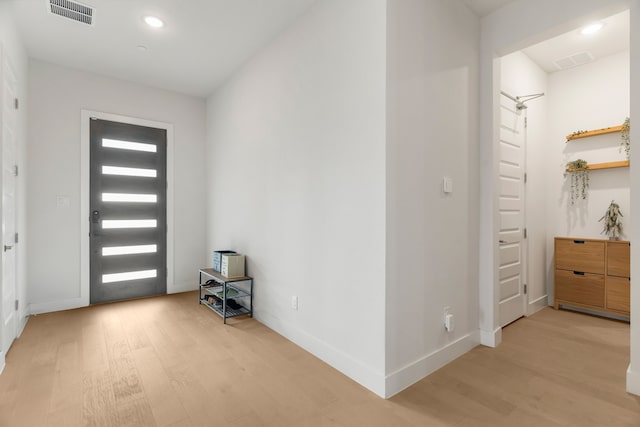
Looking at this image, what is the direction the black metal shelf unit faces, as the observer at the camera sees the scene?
facing the viewer and to the left of the viewer

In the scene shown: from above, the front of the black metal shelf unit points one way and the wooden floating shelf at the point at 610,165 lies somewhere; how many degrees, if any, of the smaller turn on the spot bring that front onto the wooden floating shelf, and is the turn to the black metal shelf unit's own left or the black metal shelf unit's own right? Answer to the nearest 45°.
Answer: approximately 135° to the black metal shelf unit's own left

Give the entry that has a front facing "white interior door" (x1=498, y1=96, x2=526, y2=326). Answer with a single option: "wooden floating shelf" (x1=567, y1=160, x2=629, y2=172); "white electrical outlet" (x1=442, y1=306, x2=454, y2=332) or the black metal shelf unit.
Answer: the wooden floating shelf

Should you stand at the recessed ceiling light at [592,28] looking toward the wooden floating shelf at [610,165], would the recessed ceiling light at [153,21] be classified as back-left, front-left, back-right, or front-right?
back-left

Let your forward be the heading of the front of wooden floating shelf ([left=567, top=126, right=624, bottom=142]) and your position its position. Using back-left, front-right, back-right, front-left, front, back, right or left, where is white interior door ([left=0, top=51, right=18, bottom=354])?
front

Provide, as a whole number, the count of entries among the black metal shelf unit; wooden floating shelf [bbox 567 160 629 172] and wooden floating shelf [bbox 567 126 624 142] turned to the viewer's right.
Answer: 0

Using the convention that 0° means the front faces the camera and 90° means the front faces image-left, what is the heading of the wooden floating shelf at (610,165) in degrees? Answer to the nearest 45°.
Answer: approximately 45°

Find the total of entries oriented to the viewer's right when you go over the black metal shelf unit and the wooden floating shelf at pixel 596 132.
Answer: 0

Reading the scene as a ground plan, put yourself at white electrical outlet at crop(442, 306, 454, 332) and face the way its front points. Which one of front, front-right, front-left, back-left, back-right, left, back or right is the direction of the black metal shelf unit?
back-right

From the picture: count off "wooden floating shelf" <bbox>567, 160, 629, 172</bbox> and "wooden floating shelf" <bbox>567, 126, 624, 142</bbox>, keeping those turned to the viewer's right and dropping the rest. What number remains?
0

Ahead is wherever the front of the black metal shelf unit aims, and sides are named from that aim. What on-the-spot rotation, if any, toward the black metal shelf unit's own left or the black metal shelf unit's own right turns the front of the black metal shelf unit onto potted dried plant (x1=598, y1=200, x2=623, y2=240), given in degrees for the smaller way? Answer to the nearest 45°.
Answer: approximately 135° to the black metal shelf unit's own left

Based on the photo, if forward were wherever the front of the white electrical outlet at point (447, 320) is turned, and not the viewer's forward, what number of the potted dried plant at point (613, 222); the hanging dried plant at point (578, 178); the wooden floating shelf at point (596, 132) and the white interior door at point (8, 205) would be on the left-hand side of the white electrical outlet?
3
